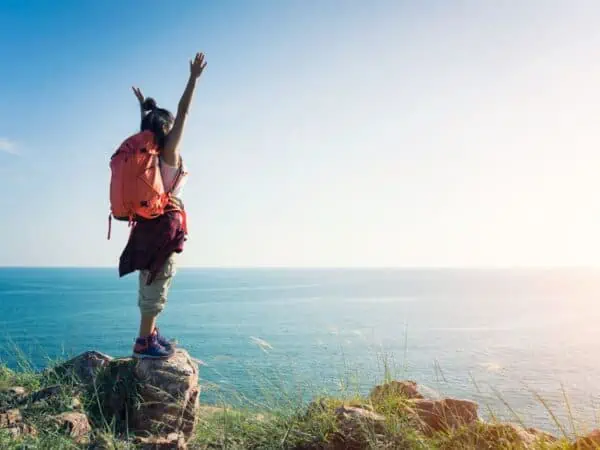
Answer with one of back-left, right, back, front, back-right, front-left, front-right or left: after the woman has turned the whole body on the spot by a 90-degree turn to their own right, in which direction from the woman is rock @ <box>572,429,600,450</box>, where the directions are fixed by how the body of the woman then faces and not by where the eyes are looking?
front

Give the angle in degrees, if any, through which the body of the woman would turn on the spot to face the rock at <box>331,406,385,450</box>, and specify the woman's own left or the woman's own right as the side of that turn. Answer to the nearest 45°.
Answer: approximately 90° to the woman's own right

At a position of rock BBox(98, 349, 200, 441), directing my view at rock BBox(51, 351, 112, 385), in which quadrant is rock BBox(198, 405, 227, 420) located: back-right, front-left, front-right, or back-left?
back-right

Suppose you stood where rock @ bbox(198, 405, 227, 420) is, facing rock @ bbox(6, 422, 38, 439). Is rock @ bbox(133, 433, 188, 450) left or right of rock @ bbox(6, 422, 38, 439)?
left

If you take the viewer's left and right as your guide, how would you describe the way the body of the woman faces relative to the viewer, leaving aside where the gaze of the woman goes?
facing away from the viewer and to the right of the viewer

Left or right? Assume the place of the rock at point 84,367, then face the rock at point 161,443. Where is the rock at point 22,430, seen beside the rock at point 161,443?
right

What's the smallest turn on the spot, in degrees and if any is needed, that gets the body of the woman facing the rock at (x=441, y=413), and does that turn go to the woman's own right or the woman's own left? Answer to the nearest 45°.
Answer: approximately 90° to the woman's own right
